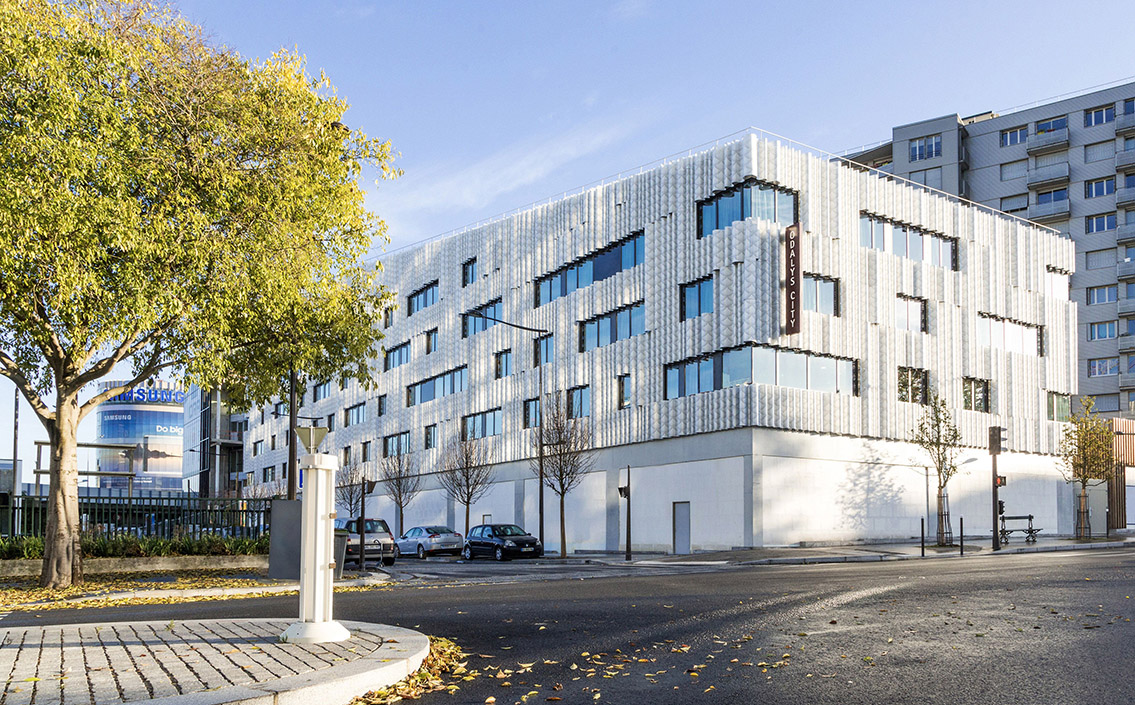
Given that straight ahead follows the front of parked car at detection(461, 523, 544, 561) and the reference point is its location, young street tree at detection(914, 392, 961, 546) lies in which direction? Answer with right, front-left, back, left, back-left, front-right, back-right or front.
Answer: front-left

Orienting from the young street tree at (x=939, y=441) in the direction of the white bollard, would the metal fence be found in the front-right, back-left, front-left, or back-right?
front-right

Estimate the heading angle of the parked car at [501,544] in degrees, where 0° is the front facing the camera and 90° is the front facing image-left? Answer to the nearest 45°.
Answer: approximately 315°

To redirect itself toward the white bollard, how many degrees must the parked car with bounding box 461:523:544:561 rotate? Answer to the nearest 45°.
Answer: approximately 45° to its right

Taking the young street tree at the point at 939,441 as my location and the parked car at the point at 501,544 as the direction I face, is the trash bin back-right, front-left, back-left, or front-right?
front-left
